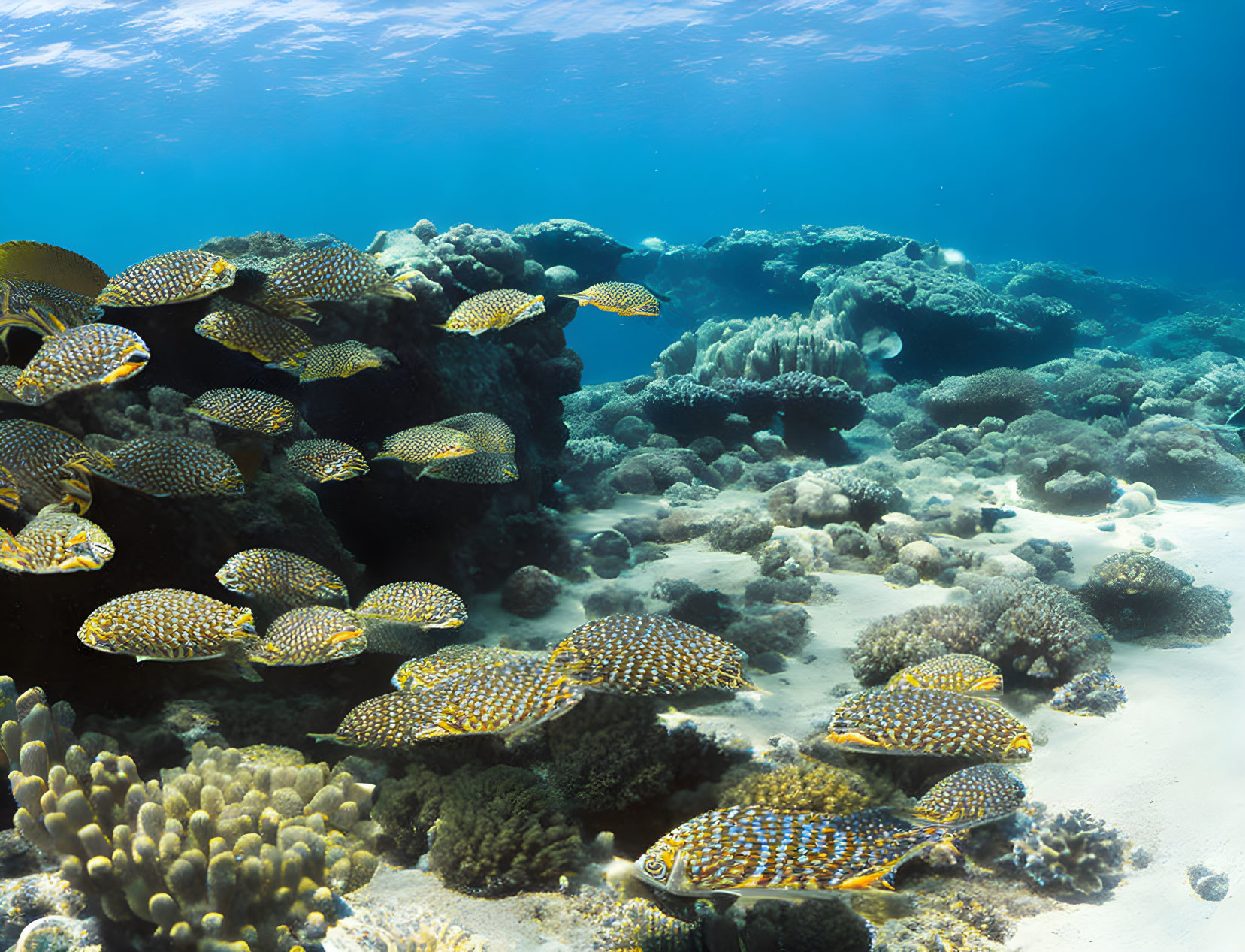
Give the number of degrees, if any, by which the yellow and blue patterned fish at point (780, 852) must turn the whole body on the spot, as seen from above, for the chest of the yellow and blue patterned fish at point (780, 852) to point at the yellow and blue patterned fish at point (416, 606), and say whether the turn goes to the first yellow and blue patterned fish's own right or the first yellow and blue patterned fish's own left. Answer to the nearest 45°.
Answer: approximately 45° to the first yellow and blue patterned fish's own right

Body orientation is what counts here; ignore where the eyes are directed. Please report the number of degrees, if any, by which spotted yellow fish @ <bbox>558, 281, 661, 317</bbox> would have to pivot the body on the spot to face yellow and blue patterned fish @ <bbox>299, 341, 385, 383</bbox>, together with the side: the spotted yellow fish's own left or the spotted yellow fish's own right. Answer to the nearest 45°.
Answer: approximately 180°

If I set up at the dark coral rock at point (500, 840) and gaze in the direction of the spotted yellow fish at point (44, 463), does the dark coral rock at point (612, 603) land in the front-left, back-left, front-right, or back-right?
front-right
